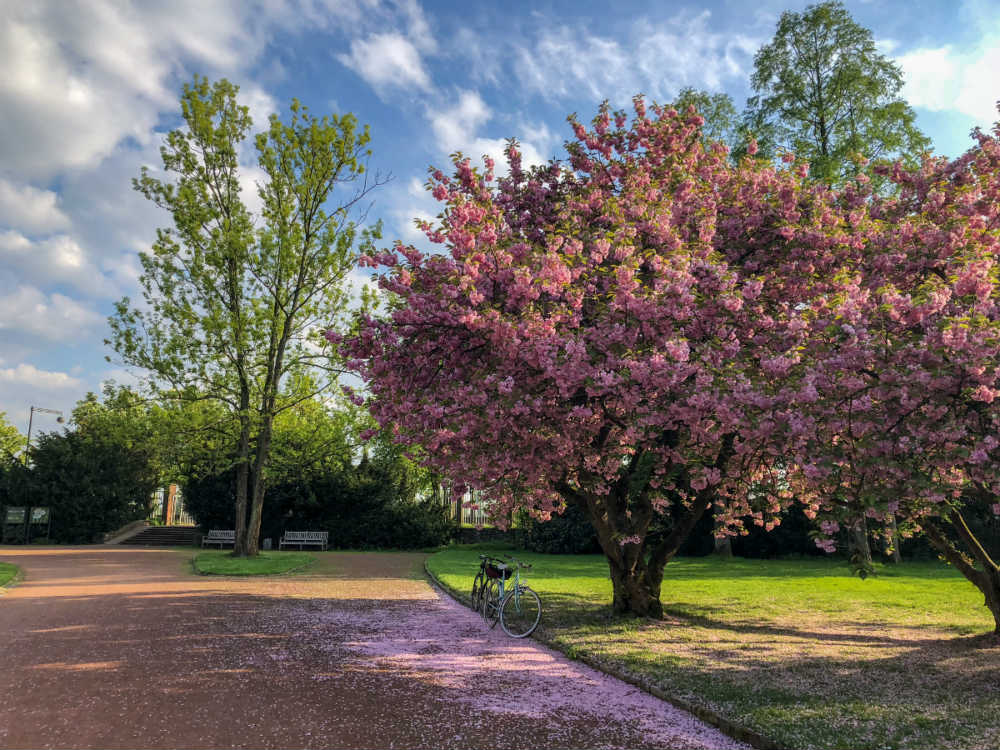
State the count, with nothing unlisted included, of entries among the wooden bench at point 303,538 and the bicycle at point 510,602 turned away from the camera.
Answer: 0

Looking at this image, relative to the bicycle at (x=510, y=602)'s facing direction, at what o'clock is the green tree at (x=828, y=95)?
The green tree is roughly at 9 o'clock from the bicycle.

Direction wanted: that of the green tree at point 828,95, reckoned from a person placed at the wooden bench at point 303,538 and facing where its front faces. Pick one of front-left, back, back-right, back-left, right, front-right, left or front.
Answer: front-left

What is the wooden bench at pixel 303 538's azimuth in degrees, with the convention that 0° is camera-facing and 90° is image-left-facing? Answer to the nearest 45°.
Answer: approximately 0°

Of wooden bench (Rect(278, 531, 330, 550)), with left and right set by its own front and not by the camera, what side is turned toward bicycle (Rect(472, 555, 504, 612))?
front

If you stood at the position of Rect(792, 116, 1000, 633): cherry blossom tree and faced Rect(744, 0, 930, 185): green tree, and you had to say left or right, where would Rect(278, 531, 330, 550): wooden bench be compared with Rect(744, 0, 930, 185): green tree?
left

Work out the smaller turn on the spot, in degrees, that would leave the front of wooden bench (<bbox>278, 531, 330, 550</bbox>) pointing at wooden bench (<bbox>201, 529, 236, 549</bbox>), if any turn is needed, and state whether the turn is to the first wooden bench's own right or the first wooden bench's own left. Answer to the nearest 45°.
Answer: approximately 90° to the first wooden bench's own right
